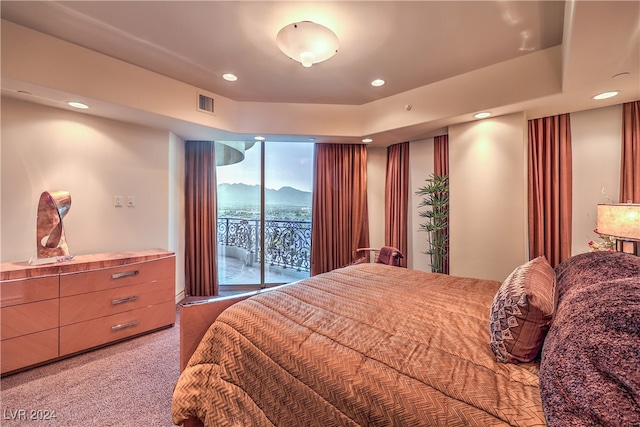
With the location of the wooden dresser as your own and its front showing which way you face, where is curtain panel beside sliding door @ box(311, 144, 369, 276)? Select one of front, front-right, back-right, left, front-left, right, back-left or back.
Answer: front-left

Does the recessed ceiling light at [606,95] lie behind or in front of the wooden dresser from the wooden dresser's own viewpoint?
in front

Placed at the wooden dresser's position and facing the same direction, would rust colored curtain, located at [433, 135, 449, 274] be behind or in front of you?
in front

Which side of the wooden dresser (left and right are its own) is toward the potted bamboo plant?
front

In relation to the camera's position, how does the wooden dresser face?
facing the viewer and to the right of the viewer

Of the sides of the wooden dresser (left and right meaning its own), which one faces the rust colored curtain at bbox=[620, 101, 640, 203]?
front

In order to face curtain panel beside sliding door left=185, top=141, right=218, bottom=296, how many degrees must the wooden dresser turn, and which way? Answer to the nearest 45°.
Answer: approximately 90° to its left

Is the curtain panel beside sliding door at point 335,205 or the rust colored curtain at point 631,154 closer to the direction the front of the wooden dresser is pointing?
the rust colored curtain

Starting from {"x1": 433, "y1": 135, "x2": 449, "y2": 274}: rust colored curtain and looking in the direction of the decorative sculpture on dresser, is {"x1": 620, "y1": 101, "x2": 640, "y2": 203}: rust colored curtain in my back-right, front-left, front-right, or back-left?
back-left

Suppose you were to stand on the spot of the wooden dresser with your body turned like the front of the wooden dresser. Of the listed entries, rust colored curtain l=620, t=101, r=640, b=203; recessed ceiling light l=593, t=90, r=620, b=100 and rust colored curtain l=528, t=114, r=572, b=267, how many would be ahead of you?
3

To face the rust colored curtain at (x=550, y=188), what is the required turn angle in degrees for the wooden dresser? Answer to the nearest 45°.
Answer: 0° — it already faces it

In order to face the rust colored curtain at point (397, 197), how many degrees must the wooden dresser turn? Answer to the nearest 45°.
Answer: approximately 45° to its left
